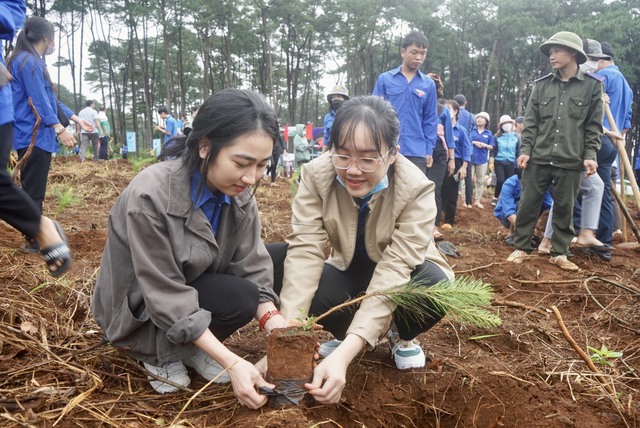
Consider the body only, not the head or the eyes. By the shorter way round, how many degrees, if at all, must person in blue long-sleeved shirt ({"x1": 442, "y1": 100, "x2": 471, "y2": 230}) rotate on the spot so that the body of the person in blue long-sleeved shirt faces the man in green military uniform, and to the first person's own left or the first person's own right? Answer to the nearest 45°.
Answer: approximately 45° to the first person's own left

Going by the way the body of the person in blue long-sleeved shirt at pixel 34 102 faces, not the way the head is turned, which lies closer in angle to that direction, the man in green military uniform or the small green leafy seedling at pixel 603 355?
the man in green military uniform

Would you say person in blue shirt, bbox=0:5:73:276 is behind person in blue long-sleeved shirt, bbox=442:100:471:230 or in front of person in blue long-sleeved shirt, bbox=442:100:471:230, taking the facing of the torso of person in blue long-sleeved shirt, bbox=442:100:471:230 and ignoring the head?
in front

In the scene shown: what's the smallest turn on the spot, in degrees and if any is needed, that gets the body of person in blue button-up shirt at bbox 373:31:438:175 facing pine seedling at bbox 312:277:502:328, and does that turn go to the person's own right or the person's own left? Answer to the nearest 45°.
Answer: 0° — they already face it

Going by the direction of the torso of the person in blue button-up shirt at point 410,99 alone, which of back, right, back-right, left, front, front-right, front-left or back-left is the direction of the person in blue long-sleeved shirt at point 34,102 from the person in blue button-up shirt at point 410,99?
front-right

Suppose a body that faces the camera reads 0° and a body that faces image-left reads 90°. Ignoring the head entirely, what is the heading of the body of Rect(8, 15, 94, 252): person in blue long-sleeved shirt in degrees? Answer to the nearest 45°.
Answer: approximately 270°

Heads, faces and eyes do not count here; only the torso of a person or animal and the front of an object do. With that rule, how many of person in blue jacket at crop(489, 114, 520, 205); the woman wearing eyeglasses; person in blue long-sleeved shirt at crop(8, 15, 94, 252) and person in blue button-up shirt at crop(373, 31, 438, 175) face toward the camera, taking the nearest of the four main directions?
3

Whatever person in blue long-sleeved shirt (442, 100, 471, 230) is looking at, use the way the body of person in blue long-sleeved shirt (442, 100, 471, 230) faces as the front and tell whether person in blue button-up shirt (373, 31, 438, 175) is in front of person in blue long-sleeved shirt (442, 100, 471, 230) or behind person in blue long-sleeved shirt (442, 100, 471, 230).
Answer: in front
